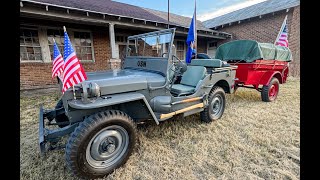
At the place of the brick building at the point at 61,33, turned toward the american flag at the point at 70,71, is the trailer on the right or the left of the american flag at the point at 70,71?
left

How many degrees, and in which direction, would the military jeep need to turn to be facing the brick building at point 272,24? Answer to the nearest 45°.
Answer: approximately 180°

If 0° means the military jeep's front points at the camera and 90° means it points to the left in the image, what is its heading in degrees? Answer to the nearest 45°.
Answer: approximately 45°

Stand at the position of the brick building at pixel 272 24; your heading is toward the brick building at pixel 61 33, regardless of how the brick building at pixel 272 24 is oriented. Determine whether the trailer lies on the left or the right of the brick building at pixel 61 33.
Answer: left

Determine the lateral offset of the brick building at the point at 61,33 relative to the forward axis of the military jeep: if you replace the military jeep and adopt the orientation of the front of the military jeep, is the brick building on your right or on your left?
on your right

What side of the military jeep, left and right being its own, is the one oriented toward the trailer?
back
